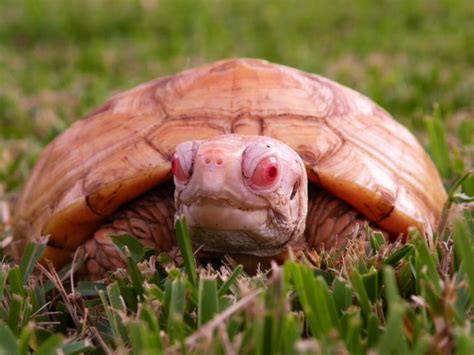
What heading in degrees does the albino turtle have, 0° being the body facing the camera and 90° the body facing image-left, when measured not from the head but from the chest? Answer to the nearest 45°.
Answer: approximately 0°
